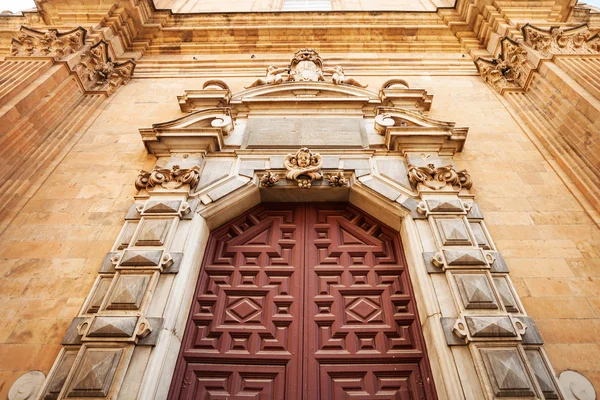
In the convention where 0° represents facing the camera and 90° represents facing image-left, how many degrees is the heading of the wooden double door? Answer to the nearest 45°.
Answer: approximately 0°
